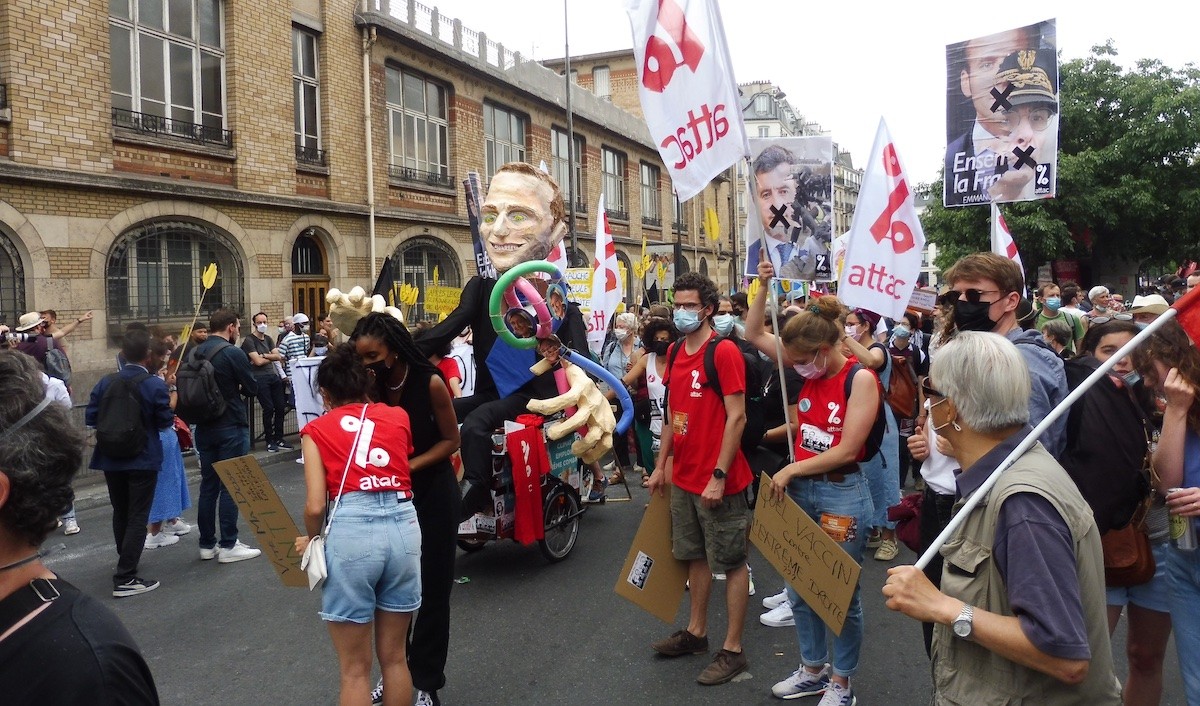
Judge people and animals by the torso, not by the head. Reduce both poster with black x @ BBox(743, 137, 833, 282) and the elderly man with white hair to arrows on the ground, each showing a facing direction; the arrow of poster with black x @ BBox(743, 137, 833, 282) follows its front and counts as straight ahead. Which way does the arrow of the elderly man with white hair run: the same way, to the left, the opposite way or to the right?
to the right

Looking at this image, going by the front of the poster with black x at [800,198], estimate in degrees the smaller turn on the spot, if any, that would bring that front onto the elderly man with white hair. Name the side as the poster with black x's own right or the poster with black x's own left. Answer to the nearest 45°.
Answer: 0° — it already faces them

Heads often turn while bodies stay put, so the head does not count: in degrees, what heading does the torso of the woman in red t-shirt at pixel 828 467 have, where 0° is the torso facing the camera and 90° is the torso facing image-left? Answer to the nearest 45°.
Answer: approximately 45°

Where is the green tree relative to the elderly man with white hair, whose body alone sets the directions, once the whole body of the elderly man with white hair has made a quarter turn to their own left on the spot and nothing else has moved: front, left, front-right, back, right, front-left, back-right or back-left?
back

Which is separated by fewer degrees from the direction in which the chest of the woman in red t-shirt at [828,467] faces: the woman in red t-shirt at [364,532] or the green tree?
the woman in red t-shirt

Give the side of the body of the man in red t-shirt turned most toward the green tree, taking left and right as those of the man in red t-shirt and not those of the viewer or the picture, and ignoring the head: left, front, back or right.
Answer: back

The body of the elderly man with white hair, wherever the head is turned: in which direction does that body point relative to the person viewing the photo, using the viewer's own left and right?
facing to the left of the viewer

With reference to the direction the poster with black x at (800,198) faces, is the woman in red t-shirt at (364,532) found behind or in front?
in front

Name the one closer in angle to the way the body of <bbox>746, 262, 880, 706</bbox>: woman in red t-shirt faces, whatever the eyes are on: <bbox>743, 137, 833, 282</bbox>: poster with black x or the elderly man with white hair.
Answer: the elderly man with white hair

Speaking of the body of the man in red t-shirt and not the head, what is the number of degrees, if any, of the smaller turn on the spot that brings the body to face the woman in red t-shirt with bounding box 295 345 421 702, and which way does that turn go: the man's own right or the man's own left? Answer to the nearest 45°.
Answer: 0° — they already face them
